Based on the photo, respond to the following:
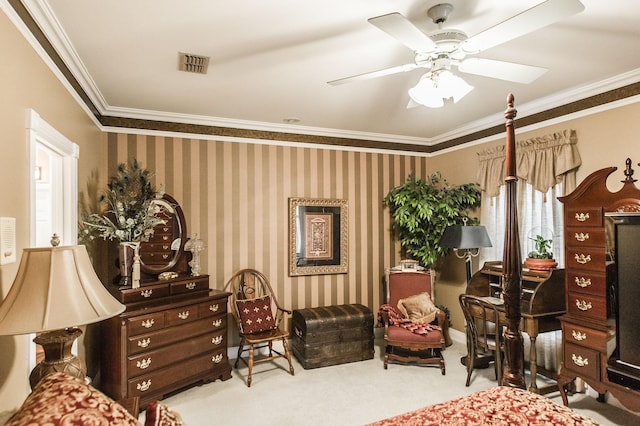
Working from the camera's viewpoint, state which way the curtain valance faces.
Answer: facing the viewer and to the left of the viewer

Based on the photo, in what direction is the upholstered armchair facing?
toward the camera

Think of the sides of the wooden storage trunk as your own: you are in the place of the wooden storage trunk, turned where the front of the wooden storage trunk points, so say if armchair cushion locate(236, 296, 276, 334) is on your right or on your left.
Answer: on your right

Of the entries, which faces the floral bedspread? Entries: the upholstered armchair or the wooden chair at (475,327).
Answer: the upholstered armchair

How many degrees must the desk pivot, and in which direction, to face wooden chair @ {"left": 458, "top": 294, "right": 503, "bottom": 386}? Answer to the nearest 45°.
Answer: approximately 45° to its right

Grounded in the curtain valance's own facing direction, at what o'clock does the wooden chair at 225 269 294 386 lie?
The wooden chair is roughly at 1 o'clock from the curtain valance.

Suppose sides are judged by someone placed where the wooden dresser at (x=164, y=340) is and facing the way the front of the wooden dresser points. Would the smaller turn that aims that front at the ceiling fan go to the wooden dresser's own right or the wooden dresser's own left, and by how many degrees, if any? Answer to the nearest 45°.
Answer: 0° — it already faces it

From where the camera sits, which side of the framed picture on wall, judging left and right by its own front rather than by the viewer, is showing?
front

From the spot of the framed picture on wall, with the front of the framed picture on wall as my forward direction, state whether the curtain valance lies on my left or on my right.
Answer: on my left

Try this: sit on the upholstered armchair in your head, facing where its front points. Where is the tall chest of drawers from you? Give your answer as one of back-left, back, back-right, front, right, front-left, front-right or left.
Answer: front-left

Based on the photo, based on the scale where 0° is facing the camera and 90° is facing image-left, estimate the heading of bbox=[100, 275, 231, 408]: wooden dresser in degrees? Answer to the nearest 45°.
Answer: approximately 315°

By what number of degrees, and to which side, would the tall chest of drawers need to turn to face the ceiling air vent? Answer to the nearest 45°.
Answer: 0° — it already faces it

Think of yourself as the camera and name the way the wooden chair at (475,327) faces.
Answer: facing away from the viewer and to the right of the viewer
